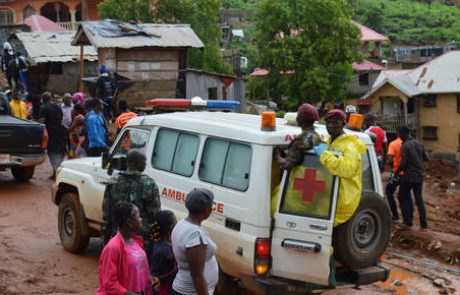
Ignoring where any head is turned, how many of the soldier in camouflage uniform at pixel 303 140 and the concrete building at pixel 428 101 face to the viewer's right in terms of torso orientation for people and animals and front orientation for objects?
0

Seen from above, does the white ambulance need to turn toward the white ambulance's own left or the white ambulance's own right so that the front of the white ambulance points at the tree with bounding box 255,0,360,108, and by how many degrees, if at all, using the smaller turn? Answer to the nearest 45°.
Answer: approximately 45° to the white ambulance's own right

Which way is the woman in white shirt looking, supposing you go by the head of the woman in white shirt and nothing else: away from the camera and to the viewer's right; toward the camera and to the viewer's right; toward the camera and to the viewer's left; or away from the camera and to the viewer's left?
away from the camera and to the viewer's right

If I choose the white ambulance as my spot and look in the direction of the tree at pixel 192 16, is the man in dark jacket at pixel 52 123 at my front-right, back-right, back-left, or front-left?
front-left

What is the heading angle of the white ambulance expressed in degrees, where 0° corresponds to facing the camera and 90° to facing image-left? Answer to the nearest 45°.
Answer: approximately 135°

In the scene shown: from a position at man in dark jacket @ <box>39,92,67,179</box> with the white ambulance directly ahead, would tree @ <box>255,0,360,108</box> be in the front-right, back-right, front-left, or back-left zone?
back-left

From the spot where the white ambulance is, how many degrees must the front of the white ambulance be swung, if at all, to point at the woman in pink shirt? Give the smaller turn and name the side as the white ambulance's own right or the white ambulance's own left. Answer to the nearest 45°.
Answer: approximately 90° to the white ambulance's own left

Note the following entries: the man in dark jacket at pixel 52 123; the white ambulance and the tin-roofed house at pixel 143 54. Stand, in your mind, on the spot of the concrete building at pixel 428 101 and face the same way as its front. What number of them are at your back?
0

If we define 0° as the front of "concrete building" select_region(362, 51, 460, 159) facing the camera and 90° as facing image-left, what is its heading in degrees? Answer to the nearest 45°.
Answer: approximately 45°

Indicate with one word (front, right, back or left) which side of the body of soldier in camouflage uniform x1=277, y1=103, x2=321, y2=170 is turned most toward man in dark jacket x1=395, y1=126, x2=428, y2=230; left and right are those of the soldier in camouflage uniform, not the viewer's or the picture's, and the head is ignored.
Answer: right

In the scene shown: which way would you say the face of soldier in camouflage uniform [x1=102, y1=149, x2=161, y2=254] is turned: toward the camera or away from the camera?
away from the camera

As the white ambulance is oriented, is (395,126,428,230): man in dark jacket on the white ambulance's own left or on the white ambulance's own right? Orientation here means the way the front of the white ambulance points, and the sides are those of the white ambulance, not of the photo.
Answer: on the white ambulance's own right

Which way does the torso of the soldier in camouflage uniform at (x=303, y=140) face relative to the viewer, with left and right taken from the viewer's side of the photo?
facing to the left of the viewer
